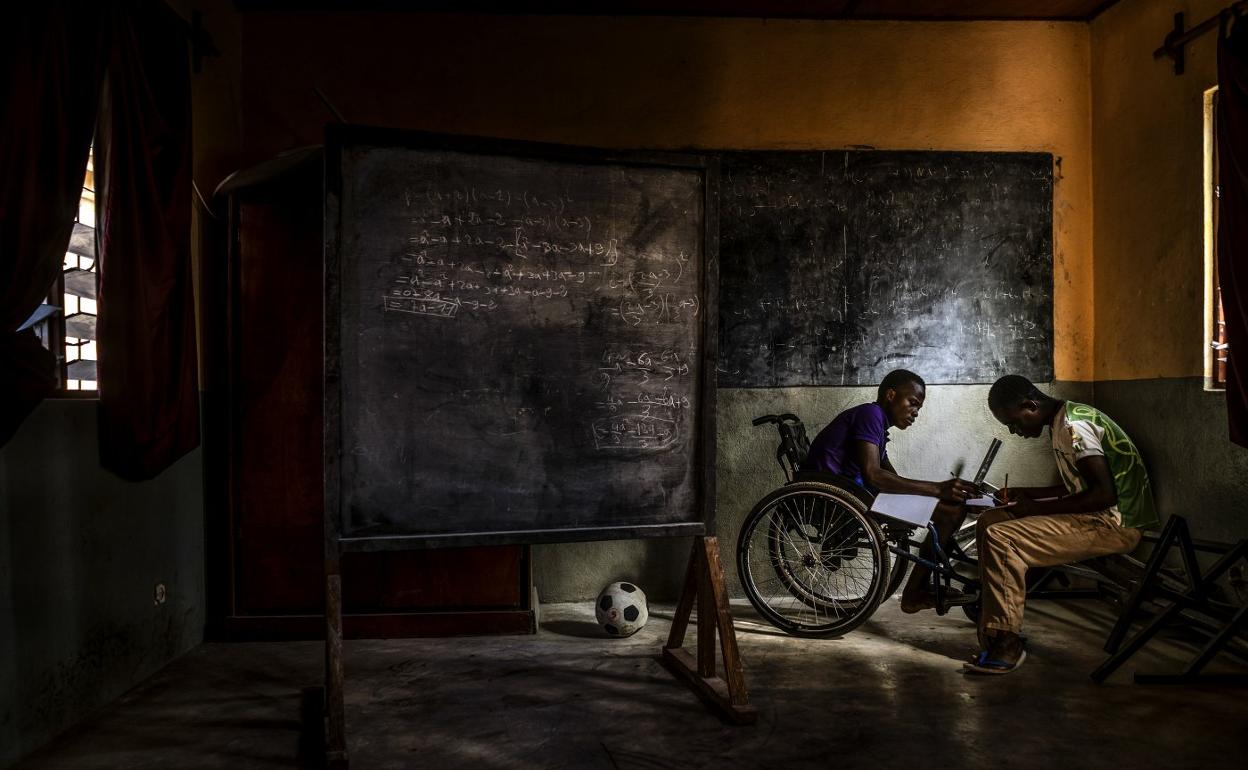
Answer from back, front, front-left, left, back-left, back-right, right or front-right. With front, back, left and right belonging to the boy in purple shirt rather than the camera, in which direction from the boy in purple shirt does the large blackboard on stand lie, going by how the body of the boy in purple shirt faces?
back-right

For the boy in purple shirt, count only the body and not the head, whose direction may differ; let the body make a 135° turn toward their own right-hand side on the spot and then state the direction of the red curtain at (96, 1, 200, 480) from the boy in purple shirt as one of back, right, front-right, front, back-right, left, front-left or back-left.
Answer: front

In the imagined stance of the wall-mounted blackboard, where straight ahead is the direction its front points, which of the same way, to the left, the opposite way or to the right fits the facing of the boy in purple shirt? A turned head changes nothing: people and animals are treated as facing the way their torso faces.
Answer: to the left

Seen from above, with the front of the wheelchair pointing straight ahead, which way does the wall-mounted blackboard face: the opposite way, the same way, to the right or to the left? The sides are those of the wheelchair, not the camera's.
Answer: to the right

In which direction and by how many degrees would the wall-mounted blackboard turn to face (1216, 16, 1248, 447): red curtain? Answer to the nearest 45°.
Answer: approximately 45° to its left

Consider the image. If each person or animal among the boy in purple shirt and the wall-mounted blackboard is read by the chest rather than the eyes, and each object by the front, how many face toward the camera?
1

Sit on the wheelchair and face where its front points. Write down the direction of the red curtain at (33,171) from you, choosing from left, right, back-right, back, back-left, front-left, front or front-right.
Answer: back-right

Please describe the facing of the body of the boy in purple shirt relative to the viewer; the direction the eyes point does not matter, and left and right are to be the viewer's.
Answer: facing to the right of the viewer

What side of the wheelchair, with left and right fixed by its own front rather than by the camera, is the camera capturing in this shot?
right

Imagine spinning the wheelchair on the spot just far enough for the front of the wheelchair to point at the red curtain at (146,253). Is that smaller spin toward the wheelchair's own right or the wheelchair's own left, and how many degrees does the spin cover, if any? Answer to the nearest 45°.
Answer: approximately 135° to the wheelchair's own right

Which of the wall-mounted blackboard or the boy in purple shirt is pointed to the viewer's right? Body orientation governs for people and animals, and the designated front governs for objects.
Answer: the boy in purple shirt

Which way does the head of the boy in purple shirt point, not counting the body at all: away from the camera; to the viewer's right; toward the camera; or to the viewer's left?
to the viewer's right
